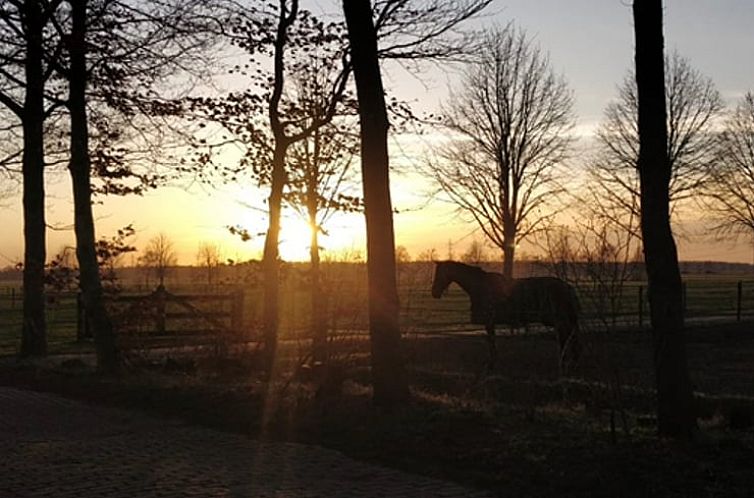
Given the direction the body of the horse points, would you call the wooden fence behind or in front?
in front

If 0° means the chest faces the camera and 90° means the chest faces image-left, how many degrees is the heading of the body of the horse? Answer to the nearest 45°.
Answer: approximately 90°

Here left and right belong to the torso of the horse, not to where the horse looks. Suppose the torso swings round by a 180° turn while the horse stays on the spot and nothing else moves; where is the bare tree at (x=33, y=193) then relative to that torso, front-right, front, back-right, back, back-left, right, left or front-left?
back
